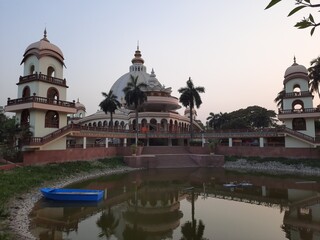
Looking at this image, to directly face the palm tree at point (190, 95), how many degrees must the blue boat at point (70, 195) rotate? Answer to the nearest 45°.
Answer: approximately 135° to its right

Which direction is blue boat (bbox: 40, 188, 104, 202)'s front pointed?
to the viewer's left

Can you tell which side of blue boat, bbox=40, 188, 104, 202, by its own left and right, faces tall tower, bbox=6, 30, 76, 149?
right

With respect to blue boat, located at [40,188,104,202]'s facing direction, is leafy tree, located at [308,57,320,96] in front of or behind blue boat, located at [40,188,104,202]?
behind

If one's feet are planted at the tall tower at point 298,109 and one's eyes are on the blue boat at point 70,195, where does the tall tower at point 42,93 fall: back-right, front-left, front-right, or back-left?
front-right
